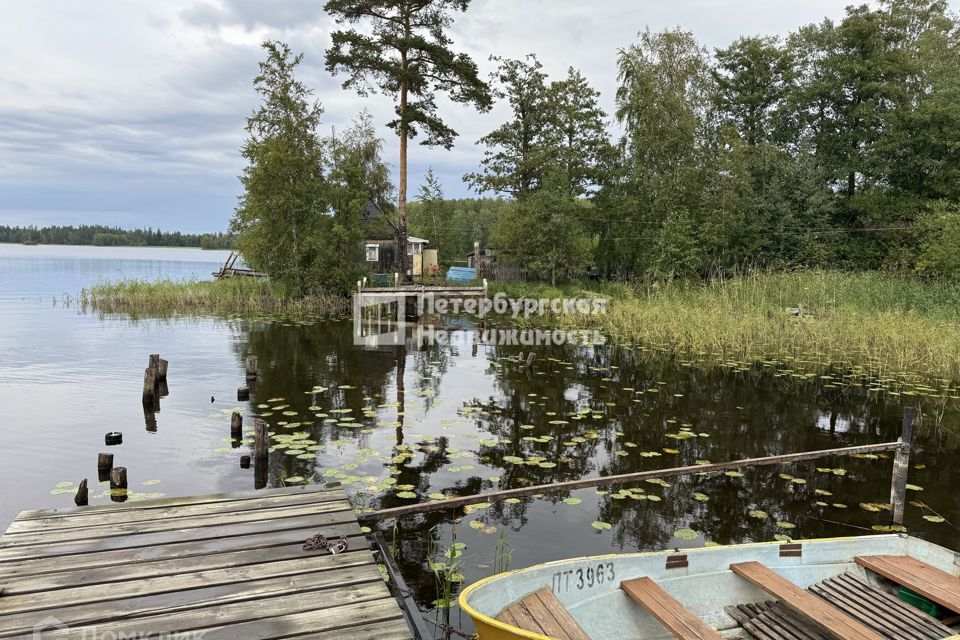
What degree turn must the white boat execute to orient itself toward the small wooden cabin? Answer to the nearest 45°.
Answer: approximately 90° to its right

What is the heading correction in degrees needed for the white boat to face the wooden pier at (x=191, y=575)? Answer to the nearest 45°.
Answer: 0° — it already faces it

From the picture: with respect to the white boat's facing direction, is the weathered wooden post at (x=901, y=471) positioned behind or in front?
behind

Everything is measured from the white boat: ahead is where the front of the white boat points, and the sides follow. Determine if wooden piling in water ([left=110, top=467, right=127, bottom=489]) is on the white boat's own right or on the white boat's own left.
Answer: on the white boat's own right

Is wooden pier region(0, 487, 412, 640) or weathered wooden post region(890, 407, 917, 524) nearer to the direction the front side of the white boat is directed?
the wooden pier

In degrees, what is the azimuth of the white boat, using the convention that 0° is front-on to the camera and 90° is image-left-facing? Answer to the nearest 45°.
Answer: approximately 45°

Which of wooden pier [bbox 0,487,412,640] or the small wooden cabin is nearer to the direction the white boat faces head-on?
the wooden pier

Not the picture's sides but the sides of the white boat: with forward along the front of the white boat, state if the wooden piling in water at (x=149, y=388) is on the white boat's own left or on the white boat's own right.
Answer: on the white boat's own right

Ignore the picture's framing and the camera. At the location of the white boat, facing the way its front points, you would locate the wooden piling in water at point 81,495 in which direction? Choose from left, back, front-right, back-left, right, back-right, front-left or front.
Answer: front-right
